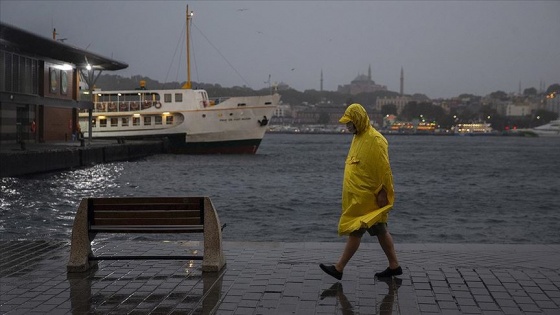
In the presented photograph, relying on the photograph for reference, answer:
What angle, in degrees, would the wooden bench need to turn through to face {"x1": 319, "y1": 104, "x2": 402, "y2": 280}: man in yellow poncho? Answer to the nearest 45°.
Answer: approximately 90° to its right

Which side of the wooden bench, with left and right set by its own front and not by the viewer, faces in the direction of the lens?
back

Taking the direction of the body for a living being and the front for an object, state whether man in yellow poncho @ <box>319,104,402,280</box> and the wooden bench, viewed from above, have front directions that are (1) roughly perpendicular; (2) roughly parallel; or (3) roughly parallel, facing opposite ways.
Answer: roughly perpendicular

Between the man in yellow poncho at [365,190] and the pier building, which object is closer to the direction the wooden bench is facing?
the pier building

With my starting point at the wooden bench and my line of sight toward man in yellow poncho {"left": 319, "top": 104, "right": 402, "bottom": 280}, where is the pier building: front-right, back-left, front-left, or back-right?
back-left

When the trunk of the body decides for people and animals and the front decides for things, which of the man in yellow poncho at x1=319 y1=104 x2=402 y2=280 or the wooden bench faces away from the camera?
the wooden bench

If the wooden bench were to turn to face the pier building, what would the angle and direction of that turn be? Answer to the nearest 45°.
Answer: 0° — it already faces it
